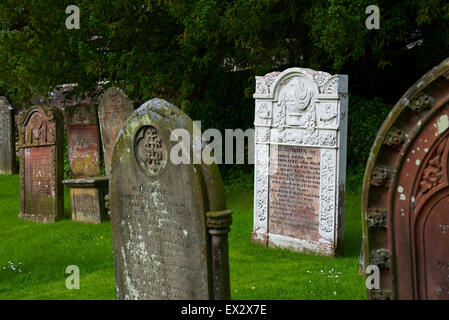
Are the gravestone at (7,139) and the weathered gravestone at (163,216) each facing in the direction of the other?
no

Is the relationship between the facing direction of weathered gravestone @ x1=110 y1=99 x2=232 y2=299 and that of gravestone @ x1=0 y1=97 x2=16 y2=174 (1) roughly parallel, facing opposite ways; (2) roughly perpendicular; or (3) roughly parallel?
roughly parallel

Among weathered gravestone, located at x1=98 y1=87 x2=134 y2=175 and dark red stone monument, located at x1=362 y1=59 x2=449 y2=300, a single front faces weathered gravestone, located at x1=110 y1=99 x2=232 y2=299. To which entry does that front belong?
weathered gravestone, located at x1=98 y1=87 x2=134 y2=175

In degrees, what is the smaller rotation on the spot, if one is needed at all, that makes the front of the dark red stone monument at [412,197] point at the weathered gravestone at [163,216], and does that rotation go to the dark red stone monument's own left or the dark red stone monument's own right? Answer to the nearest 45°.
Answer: approximately 90° to the dark red stone monument's own right

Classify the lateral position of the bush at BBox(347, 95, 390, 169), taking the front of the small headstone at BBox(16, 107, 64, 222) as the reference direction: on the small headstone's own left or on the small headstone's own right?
on the small headstone's own left

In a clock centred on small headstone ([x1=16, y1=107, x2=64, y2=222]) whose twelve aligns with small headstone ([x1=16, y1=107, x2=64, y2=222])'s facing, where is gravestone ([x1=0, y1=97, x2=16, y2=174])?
The gravestone is roughly at 4 o'clock from the small headstone.

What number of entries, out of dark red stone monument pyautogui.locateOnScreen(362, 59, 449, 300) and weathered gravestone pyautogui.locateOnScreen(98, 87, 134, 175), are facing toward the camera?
2

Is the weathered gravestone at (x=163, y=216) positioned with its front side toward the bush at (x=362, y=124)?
no

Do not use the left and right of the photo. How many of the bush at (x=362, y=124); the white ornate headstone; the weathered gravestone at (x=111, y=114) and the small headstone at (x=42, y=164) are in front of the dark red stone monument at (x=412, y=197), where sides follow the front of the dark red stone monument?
0

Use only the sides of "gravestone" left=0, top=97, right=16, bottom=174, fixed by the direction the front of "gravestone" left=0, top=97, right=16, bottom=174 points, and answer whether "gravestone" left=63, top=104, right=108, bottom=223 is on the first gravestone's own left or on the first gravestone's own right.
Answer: on the first gravestone's own left

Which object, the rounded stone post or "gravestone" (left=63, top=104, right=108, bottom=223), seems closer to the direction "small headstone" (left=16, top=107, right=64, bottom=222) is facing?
the rounded stone post

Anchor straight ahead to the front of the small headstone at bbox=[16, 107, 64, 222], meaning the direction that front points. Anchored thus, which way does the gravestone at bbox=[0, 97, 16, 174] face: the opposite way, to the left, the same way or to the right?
the same way

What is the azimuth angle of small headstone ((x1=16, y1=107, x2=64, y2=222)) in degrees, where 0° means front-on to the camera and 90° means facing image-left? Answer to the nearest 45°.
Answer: approximately 45°

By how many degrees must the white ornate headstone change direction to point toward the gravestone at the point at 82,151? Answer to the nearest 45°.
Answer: approximately 90° to its right

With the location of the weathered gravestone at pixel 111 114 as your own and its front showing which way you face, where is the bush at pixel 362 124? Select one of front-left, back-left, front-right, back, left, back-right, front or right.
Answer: left

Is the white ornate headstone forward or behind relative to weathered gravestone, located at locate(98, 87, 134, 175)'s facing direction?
forward

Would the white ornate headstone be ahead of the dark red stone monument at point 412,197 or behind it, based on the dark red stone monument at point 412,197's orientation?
behind

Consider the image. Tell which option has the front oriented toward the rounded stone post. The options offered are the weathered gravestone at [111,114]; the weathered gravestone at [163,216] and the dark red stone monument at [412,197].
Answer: the weathered gravestone at [111,114]

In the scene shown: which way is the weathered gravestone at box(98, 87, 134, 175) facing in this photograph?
toward the camera

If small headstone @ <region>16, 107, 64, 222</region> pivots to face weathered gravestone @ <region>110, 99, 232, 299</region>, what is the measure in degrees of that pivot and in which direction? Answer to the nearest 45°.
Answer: approximately 45° to its left
